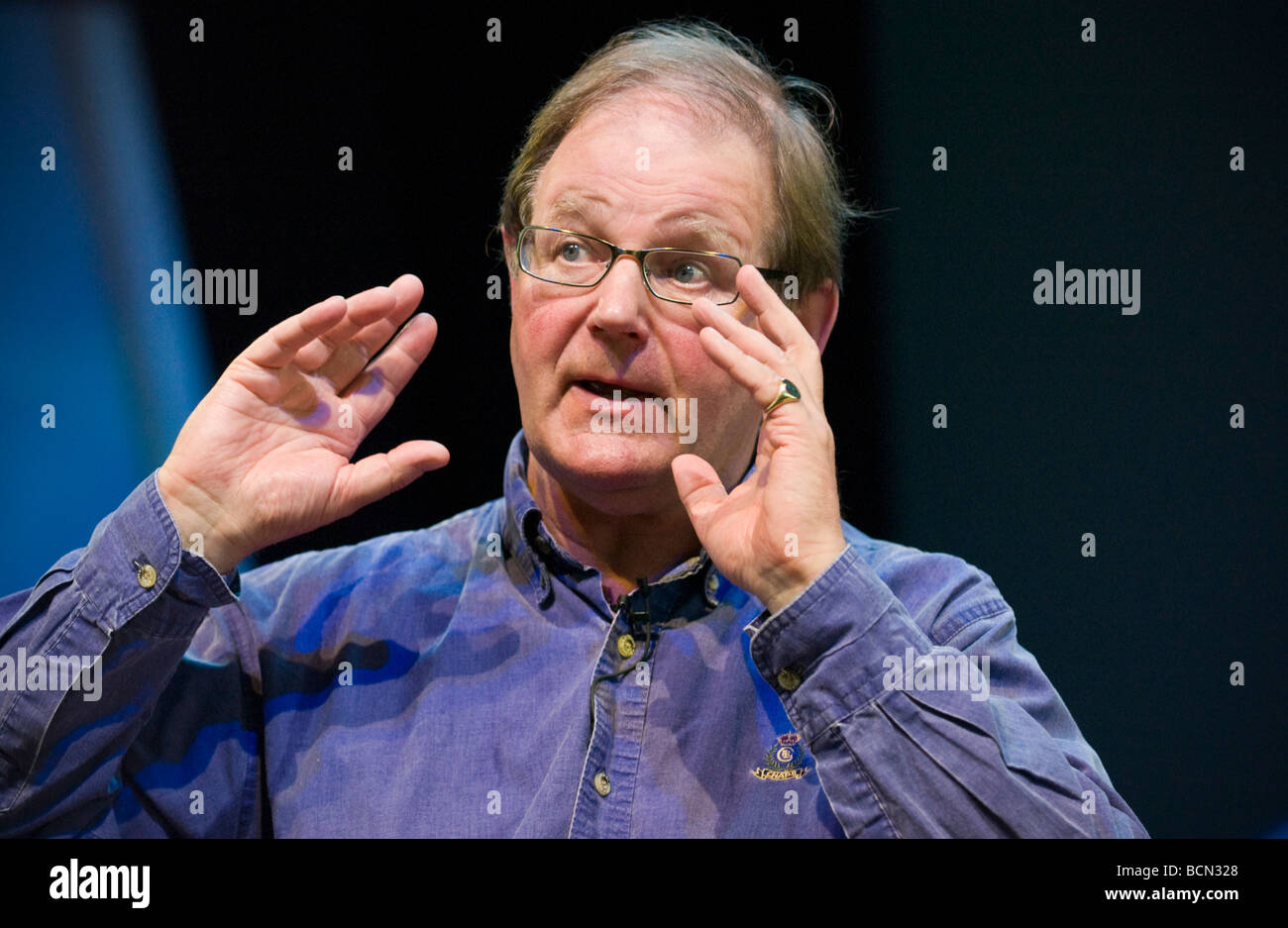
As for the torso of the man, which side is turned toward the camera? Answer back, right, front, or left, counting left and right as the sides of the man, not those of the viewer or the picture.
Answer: front
